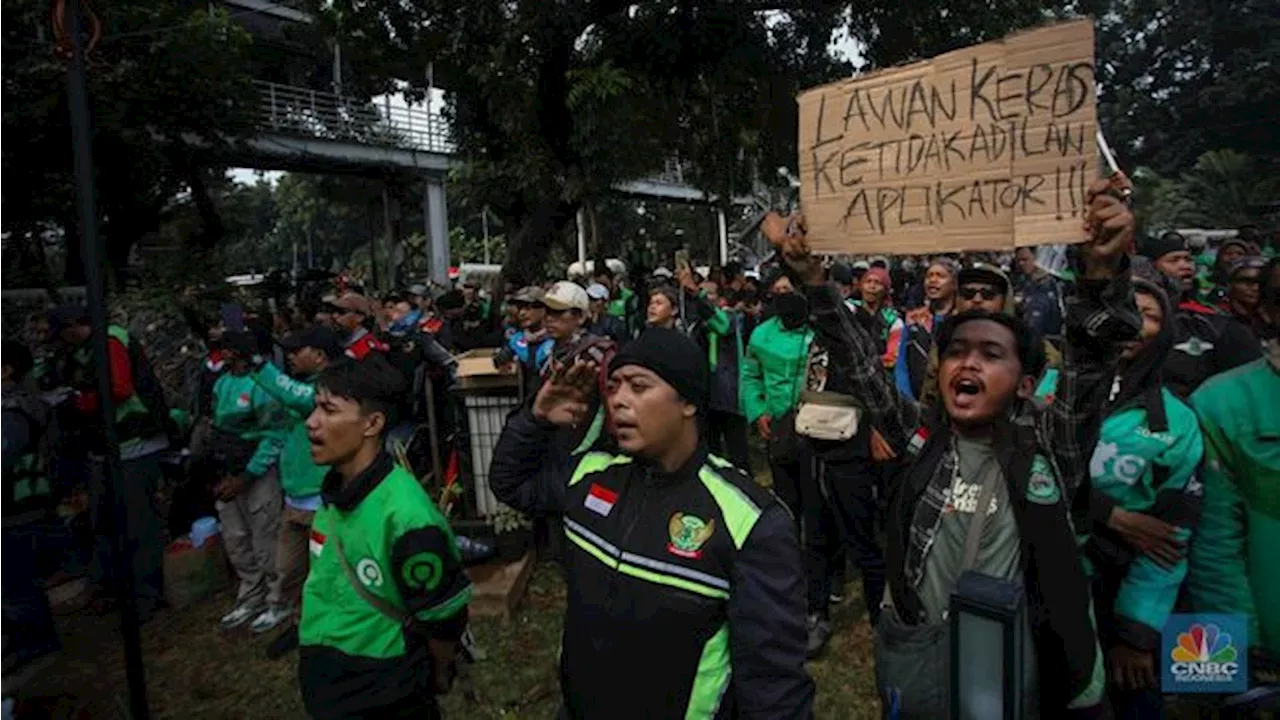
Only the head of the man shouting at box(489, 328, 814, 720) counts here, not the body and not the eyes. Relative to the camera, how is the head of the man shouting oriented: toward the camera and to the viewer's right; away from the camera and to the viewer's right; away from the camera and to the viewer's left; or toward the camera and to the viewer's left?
toward the camera and to the viewer's left

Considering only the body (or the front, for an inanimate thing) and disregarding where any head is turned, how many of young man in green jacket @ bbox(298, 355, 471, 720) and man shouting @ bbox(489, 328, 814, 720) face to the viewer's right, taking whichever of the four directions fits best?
0

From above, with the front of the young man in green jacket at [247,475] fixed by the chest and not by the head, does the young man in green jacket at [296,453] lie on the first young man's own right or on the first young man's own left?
on the first young man's own left

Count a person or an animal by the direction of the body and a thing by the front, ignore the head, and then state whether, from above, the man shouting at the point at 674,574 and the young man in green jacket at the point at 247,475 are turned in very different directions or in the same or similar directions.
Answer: same or similar directions

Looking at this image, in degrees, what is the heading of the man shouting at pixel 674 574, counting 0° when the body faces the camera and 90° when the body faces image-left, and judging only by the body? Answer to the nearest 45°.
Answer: approximately 45°

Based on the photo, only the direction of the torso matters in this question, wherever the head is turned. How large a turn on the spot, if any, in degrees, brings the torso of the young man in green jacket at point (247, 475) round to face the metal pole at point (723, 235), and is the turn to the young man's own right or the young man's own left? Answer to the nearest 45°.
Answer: approximately 180°

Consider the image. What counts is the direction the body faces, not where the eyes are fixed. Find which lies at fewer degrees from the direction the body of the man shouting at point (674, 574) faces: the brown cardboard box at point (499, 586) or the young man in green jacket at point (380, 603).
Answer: the young man in green jacket

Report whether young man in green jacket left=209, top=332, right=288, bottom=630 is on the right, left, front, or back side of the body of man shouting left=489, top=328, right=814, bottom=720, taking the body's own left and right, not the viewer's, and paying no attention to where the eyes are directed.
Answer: right

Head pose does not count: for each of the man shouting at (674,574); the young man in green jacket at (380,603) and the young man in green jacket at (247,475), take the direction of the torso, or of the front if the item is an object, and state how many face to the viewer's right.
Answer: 0

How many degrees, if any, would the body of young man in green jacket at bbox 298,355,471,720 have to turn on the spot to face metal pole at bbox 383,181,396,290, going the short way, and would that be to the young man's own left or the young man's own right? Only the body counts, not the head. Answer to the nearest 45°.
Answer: approximately 135° to the young man's own right

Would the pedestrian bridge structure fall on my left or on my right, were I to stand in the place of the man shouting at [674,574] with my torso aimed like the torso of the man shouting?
on my right

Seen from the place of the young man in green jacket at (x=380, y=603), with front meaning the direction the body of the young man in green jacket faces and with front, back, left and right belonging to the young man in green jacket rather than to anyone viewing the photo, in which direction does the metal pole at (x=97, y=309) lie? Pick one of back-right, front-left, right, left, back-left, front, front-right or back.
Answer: right

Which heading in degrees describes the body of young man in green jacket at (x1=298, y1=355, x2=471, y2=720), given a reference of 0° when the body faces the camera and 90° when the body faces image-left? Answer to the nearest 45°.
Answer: approximately 45°

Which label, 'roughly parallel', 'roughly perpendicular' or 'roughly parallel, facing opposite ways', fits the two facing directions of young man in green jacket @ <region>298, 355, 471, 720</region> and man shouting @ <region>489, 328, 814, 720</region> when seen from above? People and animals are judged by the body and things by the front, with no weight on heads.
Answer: roughly parallel

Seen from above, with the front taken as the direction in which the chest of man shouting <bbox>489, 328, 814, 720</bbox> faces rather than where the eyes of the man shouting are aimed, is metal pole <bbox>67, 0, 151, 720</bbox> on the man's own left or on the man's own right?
on the man's own right
